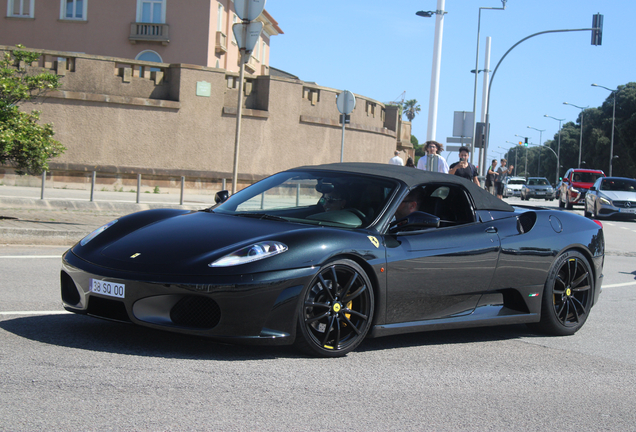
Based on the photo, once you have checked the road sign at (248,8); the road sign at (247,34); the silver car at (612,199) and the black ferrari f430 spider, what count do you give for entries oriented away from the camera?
2

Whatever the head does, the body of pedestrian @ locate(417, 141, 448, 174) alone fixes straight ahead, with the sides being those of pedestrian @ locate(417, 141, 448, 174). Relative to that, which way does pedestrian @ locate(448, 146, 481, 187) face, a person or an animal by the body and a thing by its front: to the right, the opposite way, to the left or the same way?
the same way

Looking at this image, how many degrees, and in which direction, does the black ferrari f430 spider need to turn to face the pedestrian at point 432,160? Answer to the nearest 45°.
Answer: approximately 135° to its right

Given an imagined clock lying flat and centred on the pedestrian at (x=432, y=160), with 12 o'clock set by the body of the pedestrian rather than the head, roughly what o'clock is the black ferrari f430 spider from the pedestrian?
The black ferrari f430 spider is roughly at 12 o'clock from the pedestrian.

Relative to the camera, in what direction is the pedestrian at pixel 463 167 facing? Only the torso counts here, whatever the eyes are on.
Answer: toward the camera

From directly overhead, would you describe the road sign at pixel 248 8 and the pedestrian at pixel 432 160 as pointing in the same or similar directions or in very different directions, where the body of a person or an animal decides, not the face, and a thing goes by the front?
very different directions

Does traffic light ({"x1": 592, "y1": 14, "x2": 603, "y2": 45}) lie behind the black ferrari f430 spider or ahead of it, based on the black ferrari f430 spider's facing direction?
behind

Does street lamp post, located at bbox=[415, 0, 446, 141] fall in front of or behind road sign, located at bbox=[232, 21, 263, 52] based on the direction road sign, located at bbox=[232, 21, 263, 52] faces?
in front

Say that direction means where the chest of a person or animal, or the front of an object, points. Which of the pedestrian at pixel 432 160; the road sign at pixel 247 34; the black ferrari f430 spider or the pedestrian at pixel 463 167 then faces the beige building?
the road sign

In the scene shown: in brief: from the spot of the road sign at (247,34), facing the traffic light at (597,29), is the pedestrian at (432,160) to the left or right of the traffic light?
right

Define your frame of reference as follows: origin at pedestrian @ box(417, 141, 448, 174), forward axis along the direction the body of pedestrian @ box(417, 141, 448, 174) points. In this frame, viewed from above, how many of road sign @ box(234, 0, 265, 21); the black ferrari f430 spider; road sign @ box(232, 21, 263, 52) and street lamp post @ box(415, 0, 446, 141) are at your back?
1

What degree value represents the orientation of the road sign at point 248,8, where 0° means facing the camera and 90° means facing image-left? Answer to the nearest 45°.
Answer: approximately 180°

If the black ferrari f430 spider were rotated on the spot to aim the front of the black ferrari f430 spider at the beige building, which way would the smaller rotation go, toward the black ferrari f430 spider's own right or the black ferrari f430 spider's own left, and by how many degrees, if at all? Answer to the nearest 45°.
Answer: approximately 135° to the black ferrari f430 spider's own right

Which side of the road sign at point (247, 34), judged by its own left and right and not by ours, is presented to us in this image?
back

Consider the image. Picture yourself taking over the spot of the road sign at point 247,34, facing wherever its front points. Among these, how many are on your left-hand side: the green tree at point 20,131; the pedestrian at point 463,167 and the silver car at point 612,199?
1

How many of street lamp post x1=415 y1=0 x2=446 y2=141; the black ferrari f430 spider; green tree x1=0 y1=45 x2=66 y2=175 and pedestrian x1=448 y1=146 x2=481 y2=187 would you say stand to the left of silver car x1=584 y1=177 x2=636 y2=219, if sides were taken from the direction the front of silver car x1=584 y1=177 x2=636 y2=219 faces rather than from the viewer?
0

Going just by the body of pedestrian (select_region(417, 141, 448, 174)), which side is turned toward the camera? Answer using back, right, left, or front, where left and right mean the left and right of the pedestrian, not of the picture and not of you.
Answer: front

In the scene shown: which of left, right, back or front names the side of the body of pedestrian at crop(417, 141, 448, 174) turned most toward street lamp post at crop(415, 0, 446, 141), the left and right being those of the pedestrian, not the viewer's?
back
